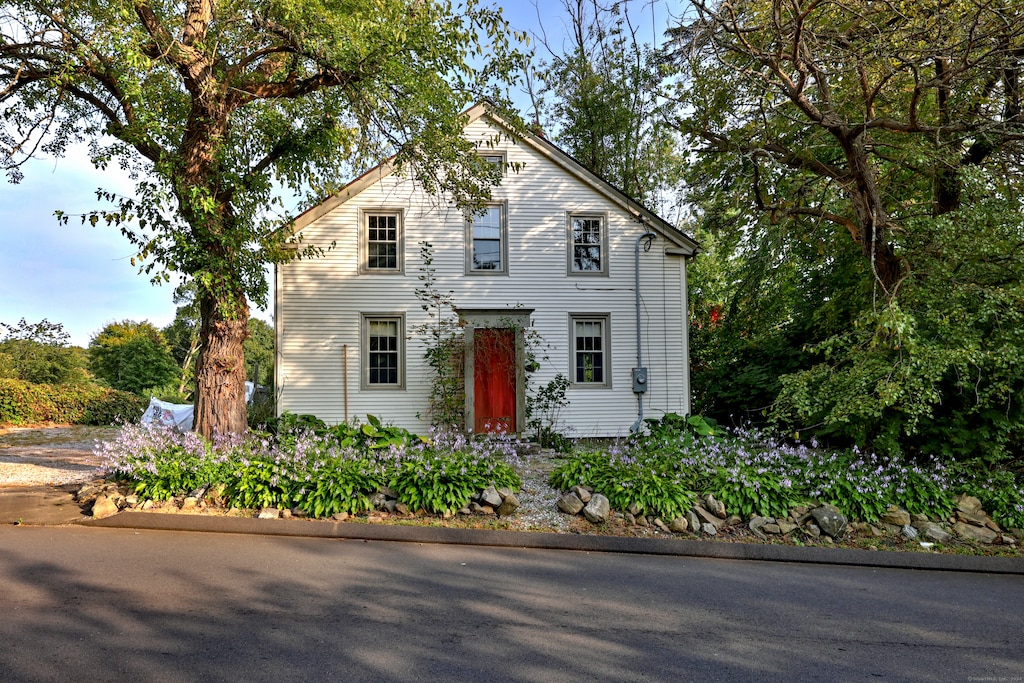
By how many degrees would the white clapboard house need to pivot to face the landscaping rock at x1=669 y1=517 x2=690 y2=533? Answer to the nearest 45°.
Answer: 0° — it already faces it

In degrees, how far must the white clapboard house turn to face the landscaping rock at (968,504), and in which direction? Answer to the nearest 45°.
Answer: approximately 45° to its left

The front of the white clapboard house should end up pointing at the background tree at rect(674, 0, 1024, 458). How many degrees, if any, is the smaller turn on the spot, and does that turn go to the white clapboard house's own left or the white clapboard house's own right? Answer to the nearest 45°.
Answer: approximately 45° to the white clapboard house's own left

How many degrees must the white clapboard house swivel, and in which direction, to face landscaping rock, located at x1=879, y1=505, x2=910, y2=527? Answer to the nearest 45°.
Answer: approximately 45° to its left

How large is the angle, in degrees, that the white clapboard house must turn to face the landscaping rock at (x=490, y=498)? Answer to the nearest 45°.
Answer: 0° — it already faces it

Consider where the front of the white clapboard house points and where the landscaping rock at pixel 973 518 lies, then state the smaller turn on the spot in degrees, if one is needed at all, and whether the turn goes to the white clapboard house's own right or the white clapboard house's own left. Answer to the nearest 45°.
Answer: approximately 45° to the white clapboard house's own left

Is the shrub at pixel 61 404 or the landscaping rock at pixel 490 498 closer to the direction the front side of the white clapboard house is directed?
the landscaping rock

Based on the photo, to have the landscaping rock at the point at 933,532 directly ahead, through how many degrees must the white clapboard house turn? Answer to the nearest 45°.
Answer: approximately 45° to its left

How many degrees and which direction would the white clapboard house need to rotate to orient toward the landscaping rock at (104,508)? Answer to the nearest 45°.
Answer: approximately 45° to its right

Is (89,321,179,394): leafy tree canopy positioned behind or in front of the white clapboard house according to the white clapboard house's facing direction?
behind

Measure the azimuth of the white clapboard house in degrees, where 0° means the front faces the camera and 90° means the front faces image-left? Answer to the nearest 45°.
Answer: approximately 0°

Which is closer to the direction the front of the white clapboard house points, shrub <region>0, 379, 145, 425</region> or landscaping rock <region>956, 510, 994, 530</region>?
the landscaping rock
